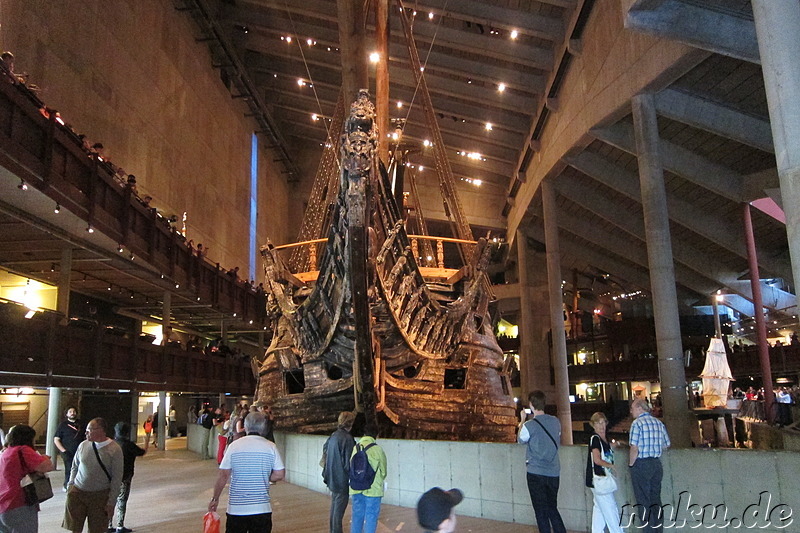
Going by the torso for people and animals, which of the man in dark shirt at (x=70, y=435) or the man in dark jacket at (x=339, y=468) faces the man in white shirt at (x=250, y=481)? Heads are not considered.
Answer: the man in dark shirt at (x=70, y=435)

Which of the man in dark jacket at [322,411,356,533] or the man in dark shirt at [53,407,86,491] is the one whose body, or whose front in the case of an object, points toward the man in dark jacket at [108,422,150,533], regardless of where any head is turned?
the man in dark shirt at [53,407,86,491]

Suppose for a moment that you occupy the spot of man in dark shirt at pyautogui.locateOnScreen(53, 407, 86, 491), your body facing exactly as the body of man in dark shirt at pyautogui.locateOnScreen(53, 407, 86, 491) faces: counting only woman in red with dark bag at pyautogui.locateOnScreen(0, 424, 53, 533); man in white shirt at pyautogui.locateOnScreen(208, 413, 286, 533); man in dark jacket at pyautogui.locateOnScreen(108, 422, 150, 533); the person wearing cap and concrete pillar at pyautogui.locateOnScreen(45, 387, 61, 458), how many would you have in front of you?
4

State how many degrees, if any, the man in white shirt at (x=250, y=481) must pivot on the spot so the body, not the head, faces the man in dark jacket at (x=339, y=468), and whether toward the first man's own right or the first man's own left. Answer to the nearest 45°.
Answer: approximately 45° to the first man's own right

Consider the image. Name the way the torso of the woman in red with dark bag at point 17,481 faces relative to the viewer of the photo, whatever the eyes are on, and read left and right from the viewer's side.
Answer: facing away from the viewer and to the right of the viewer

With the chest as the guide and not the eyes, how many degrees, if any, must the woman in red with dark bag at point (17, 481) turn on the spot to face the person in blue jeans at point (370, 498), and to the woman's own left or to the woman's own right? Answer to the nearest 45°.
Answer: approximately 45° to the woman's own right

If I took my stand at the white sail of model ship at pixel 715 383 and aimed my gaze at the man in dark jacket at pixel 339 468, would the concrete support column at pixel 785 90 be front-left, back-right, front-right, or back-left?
front-left

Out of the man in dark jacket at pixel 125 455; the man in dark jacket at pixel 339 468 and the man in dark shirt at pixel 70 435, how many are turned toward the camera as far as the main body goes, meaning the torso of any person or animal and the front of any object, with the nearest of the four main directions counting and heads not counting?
1

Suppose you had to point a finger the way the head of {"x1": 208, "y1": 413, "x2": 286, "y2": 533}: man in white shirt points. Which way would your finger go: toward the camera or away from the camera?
away from the camera

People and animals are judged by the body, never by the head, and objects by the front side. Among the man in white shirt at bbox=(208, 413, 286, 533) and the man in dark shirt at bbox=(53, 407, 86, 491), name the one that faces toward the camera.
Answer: the man in dark shirt

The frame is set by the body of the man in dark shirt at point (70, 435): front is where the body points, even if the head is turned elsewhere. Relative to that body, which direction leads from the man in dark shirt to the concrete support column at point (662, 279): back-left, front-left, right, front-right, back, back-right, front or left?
left

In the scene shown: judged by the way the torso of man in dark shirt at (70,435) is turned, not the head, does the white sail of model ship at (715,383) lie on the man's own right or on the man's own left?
on the man's own left

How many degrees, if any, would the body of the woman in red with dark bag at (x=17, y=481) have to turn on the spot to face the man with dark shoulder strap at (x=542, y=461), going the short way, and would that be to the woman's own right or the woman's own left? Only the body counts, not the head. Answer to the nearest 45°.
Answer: approximately 45° to the woman's own right

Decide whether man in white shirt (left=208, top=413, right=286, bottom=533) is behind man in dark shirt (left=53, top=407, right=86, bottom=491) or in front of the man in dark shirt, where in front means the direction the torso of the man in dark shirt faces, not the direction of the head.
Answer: in front

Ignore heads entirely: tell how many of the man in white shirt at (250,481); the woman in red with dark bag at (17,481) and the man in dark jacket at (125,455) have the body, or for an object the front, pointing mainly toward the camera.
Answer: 0
